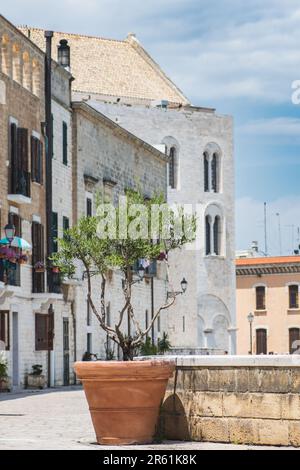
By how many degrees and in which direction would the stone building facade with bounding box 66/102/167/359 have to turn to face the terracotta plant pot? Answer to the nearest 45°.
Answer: approximately 45° to its right

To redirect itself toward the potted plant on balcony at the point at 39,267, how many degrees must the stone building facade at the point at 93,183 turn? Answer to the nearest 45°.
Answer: approximately 45° to its right

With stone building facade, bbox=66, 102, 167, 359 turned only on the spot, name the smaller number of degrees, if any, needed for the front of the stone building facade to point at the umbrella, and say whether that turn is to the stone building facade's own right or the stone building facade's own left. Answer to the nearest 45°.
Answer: approximately 45° to the stone building facade's own right

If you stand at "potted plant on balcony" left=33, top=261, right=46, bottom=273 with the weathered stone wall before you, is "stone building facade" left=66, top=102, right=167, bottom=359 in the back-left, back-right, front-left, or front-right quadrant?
back-left

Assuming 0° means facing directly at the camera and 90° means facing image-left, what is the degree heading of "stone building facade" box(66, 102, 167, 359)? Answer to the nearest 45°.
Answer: approximately 315°
